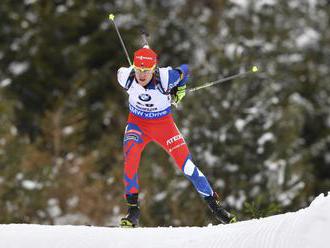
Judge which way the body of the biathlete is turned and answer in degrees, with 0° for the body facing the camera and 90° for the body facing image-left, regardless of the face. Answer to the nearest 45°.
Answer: approximately 0°
